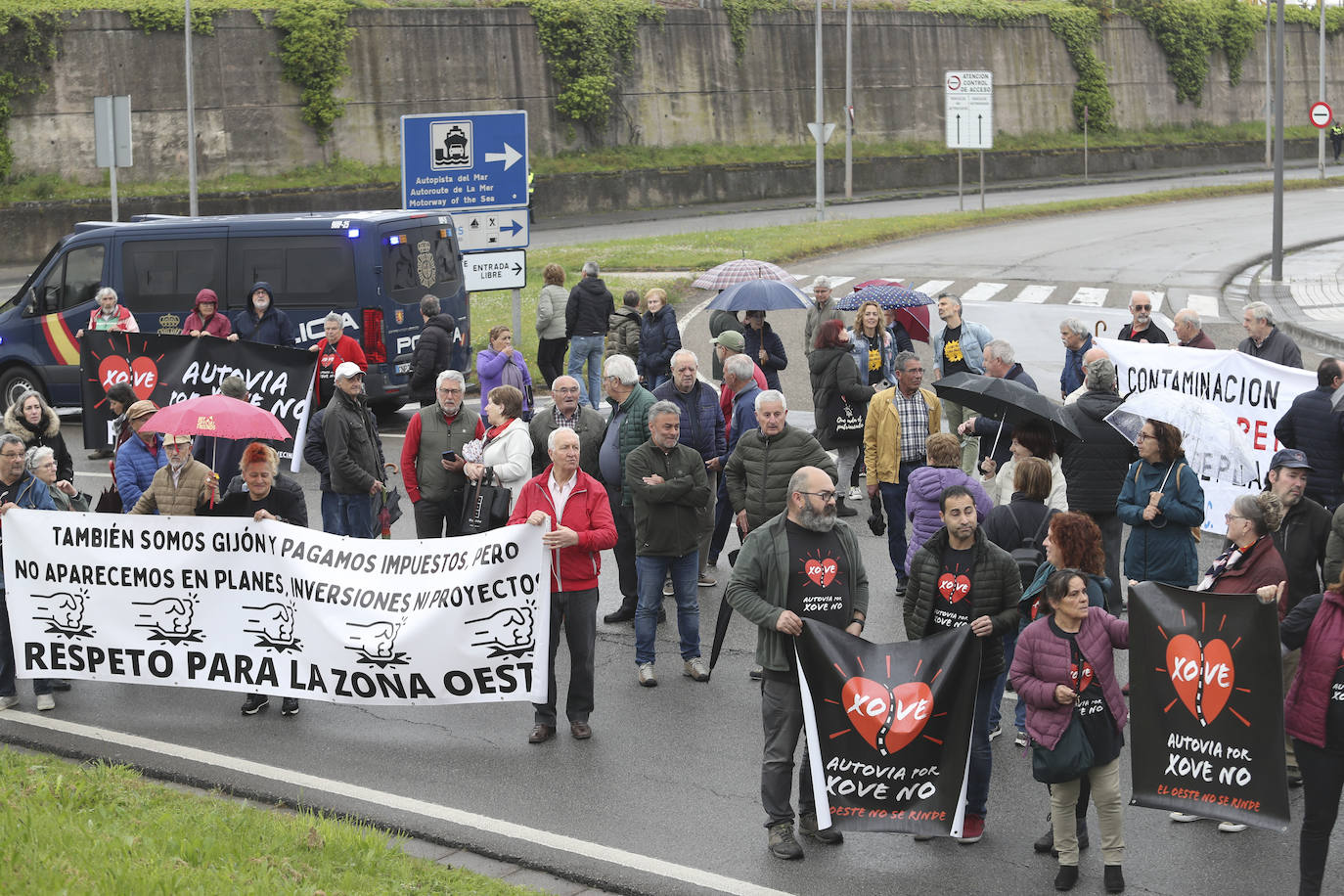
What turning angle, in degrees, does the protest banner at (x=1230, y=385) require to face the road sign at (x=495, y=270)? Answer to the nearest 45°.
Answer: approximately 135° to its right

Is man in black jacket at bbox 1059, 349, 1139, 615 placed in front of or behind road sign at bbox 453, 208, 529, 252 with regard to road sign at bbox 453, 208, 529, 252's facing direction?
in front

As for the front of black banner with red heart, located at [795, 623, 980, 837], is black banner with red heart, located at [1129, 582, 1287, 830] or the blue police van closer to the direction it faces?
the black banner with red heart

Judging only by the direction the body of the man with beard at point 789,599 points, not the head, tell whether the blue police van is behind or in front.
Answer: behind

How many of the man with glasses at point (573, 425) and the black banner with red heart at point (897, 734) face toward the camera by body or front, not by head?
2

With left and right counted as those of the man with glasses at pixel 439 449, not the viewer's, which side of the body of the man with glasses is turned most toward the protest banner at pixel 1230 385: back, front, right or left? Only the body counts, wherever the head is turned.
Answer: left

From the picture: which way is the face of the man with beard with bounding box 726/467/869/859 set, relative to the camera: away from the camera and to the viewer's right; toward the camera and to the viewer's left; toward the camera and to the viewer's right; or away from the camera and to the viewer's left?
toward the camera and to the viewer's right

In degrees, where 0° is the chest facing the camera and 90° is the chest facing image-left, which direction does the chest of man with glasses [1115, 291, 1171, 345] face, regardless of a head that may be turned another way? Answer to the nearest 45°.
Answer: approximately 0°
